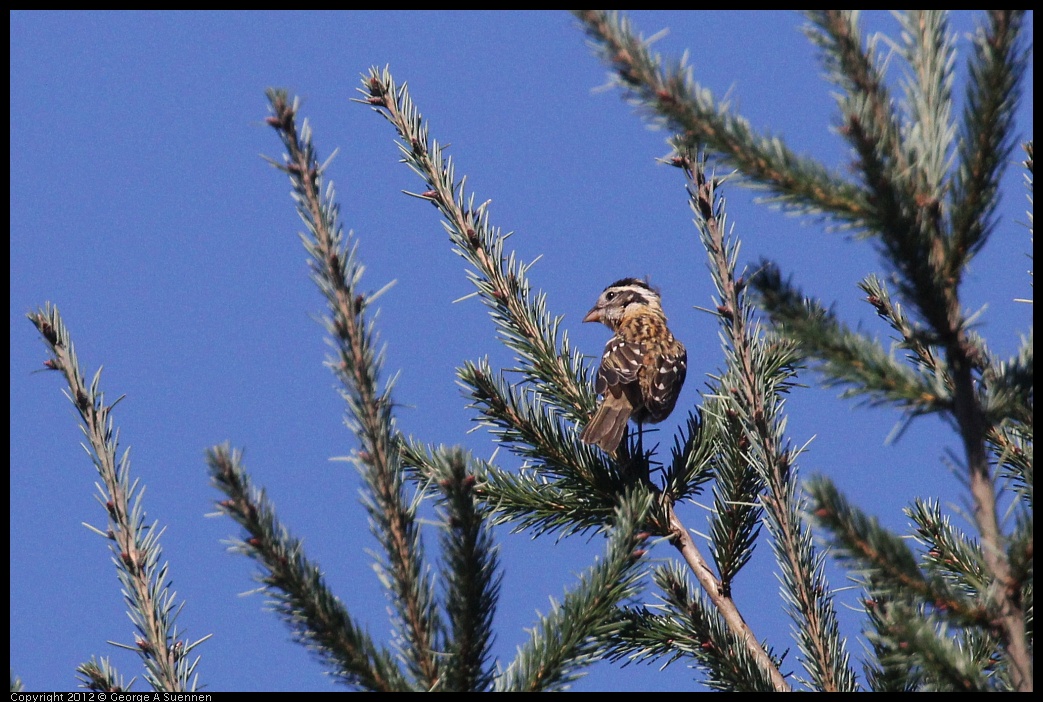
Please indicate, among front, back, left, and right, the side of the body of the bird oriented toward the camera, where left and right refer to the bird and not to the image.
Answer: back
